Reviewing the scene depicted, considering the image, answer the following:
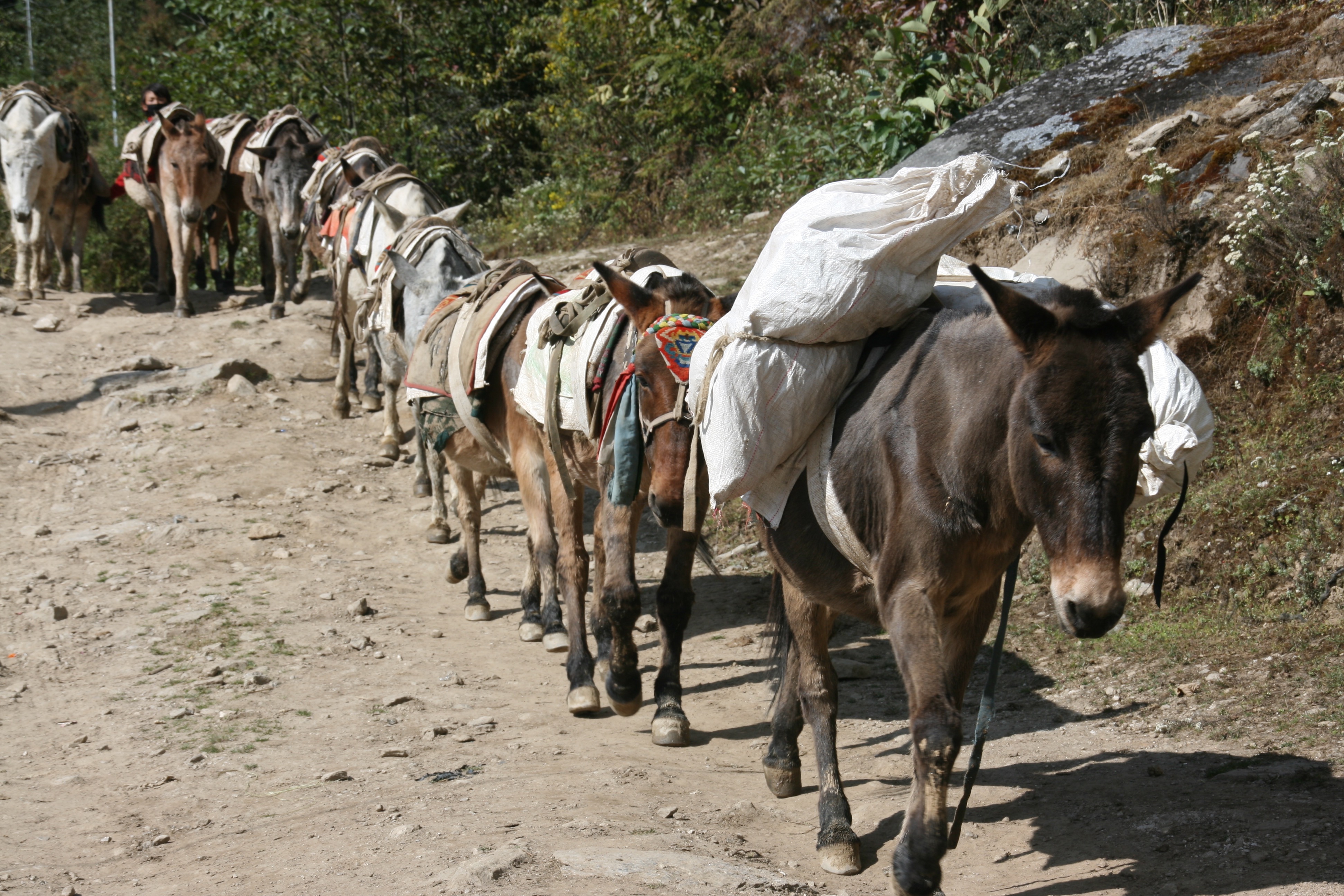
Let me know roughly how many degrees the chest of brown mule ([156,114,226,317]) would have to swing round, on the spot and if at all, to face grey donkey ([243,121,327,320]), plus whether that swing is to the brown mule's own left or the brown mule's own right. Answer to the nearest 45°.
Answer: approximately 45° to the brown mule's own left

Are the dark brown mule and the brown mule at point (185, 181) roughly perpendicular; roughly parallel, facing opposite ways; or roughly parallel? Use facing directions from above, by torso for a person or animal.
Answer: roughly parallel

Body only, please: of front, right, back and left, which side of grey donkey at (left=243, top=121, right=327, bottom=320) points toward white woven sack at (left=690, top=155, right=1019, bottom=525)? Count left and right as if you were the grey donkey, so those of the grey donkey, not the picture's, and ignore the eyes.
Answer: front

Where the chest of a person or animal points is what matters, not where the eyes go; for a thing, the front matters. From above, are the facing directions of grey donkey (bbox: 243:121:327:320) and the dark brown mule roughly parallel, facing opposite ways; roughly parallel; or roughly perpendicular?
roughly parallel

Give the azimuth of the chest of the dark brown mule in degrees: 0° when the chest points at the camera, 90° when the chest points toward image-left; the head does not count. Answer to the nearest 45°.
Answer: approximately 315°

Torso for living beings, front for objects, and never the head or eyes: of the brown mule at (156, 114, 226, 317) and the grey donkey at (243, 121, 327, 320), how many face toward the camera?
2

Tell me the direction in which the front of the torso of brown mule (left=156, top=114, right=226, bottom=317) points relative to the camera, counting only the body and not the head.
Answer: toward the camera

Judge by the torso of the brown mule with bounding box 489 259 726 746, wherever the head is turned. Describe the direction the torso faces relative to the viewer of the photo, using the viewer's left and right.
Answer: facing the viewer and to the right of the viewer

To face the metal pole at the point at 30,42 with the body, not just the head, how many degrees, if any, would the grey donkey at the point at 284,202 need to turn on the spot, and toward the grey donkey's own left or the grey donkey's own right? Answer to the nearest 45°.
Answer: approximately 180°

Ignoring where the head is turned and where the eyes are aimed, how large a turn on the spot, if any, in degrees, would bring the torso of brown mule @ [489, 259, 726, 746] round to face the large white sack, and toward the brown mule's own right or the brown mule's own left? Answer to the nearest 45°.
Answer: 0° — it already faces it

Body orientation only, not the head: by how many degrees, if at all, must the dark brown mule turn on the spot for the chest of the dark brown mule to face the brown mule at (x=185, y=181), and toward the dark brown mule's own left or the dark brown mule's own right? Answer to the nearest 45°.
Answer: approximately 180°

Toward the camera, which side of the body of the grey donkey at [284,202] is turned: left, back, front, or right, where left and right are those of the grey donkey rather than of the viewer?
front

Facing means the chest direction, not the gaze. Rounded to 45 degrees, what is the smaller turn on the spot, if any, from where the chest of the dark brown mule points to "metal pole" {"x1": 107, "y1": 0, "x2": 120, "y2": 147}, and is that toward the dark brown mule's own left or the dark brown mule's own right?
approximately 180°
